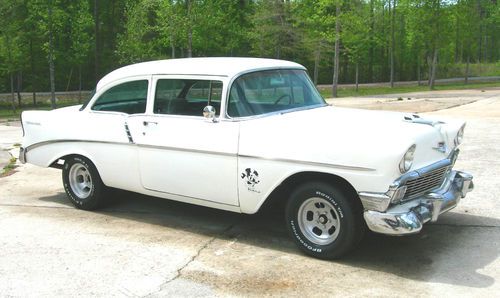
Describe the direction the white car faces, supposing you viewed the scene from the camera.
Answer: facing the viewer and to the right of the viewer

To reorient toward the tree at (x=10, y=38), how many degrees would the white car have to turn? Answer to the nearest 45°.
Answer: approximately 180°
